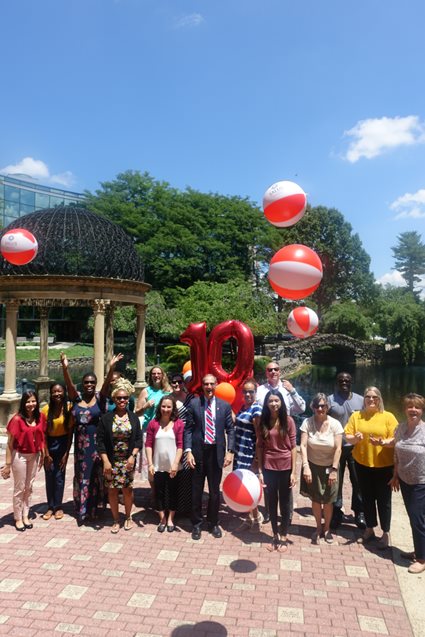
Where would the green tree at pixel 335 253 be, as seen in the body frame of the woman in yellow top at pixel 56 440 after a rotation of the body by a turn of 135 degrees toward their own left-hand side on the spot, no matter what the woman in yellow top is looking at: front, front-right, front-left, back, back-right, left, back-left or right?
front

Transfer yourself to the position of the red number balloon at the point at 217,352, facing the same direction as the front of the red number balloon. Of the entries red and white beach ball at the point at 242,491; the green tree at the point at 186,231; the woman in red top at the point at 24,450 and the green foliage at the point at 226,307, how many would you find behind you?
2

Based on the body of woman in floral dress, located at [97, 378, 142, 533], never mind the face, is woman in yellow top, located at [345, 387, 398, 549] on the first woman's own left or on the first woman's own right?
on the first woman's own left

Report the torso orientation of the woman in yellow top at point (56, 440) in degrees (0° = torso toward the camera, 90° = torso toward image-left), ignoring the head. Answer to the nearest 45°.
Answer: approximately 0°

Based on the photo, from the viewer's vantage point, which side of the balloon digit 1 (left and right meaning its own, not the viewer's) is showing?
front

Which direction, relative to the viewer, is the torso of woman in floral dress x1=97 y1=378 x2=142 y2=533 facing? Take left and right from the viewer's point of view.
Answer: facing the viewer

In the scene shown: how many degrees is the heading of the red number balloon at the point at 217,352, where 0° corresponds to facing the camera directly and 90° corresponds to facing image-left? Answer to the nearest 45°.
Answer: approximately 0°

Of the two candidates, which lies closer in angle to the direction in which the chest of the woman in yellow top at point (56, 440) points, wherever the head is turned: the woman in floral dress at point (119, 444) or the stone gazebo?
the woman in floral dress

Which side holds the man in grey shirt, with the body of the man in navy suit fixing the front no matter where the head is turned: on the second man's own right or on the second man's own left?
on the second man's own left

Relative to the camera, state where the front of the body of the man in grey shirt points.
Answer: toward the camera

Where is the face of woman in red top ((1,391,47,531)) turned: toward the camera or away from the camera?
toward the camera

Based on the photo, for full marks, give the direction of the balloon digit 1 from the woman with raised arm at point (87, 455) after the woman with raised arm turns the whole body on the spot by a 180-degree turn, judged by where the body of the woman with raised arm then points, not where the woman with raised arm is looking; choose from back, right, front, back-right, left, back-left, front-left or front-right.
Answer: front-right

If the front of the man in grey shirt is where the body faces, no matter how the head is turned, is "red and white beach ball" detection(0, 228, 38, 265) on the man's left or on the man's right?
on the man's right

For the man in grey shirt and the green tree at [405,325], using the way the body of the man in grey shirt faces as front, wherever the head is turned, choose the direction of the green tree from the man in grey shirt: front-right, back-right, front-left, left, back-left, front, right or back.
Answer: back
